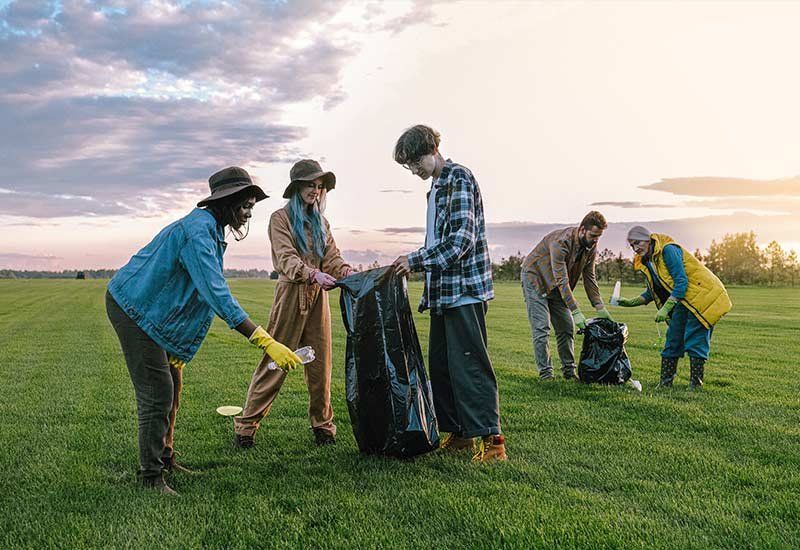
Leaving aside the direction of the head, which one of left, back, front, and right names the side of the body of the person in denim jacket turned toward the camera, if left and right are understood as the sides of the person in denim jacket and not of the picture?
right

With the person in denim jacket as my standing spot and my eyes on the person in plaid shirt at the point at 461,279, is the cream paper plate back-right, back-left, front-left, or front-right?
front-left

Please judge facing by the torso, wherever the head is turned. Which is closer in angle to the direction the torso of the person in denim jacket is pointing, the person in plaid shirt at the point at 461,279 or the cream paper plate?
the person in plaid shirt

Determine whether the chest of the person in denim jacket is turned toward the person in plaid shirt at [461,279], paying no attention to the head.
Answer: yes

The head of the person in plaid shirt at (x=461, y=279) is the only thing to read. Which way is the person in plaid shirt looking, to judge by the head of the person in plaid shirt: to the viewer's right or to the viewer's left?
to the viewer's left

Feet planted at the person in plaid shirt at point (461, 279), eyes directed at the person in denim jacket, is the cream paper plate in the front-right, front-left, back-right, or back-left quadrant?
front-right

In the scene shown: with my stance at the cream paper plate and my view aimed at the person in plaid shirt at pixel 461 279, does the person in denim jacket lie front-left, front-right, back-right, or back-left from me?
front-right

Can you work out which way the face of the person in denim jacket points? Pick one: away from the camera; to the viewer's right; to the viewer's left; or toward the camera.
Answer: to the viewer's right

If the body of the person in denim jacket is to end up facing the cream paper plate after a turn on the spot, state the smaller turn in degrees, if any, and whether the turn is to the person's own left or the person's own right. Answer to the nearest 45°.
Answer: approximately 90° to the person's own left
